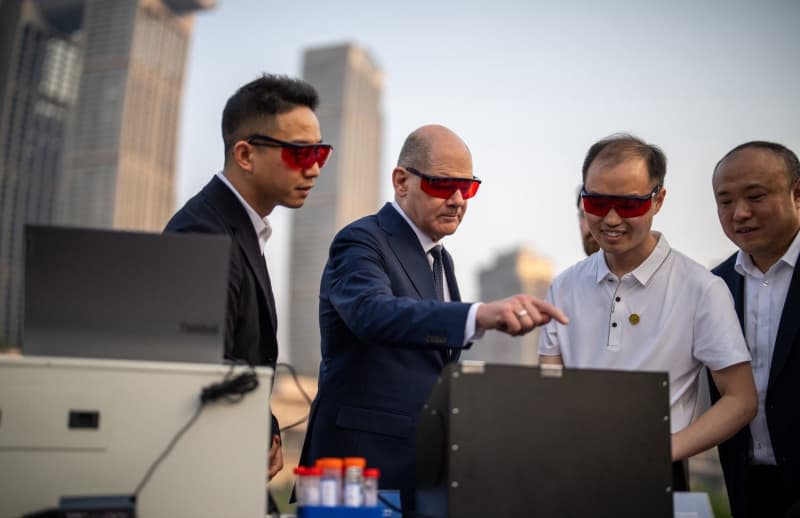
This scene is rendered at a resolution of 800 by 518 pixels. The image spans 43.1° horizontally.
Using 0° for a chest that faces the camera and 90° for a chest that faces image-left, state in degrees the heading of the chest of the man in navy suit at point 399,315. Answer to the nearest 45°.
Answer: approximately 315°

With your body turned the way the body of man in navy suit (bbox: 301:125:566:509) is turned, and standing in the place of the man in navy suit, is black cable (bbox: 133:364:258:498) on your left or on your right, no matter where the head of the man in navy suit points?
on your right

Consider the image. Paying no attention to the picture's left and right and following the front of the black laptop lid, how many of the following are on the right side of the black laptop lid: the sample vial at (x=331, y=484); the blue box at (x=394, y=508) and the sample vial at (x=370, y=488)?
3

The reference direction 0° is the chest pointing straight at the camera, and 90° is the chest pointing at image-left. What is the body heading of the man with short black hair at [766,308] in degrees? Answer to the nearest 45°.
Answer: approximately 45°

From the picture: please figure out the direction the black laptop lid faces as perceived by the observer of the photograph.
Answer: facing away from the viewer

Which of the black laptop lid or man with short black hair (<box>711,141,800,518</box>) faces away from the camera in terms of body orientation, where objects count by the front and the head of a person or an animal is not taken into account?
the black laptop lid

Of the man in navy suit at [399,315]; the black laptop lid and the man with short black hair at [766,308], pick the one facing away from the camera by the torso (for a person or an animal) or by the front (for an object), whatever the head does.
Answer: the black laptop lid

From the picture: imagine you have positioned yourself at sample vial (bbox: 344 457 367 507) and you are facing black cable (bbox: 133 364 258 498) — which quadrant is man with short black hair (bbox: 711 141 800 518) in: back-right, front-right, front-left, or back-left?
back-right

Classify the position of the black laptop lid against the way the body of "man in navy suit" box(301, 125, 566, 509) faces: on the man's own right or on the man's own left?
on the man's own right

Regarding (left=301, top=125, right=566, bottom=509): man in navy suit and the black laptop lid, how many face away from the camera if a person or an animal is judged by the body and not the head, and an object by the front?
1

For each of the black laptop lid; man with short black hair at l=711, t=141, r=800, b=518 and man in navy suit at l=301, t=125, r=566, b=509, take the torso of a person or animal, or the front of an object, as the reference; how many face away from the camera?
1

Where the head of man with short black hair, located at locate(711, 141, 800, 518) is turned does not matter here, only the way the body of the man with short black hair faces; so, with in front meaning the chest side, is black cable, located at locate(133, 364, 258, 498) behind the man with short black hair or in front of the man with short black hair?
in front

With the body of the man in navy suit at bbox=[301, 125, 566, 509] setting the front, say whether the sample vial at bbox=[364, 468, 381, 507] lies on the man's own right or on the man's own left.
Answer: on the man's own right

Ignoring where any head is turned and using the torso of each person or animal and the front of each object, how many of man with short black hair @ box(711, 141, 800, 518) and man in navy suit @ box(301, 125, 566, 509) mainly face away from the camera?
0

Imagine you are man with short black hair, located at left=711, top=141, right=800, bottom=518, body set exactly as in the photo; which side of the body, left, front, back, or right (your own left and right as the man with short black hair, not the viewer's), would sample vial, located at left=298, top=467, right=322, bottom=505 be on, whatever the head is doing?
front

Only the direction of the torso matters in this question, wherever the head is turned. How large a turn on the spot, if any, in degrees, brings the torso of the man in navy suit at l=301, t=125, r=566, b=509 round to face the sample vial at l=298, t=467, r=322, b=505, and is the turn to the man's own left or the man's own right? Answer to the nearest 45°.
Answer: approximately 45° to the man's own right
